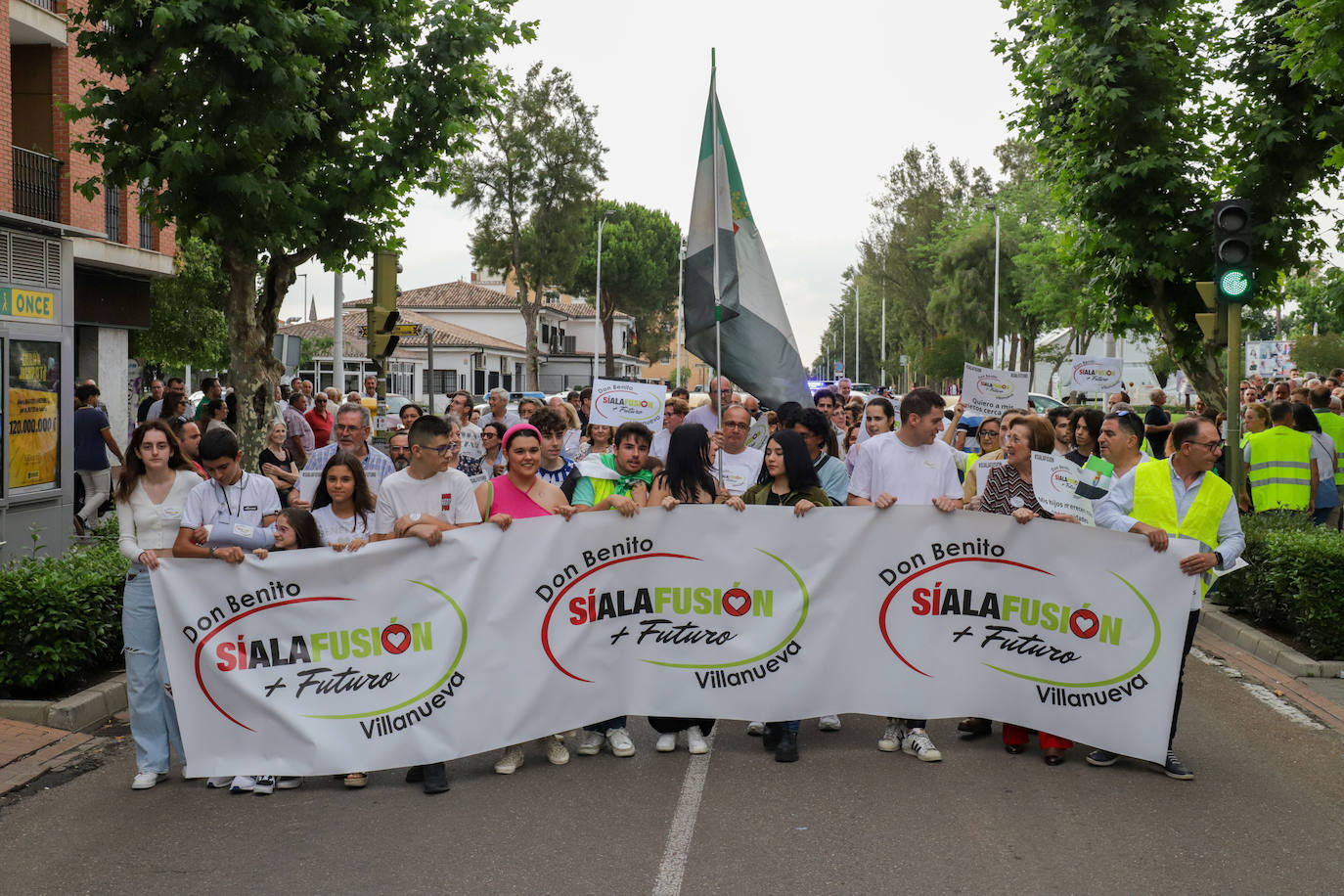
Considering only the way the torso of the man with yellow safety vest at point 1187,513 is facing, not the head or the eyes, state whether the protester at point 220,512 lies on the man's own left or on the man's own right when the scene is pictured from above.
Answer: on the man's own right

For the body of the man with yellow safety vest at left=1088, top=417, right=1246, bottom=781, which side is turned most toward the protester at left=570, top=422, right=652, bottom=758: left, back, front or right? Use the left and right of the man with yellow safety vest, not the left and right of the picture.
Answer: right

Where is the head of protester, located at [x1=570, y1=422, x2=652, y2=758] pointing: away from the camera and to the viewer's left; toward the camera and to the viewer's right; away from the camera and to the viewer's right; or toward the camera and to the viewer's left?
toward the camera and to the viewer's right

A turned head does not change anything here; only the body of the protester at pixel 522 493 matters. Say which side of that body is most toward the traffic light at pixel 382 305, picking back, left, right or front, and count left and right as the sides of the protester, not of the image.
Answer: back

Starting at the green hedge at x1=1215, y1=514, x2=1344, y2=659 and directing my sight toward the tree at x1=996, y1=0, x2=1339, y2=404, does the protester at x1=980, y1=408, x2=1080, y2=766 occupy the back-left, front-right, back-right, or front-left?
back-left

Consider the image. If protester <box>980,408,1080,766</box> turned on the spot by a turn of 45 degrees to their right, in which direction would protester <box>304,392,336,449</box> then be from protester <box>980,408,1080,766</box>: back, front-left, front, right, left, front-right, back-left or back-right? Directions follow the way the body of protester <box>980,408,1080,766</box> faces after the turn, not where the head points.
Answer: right

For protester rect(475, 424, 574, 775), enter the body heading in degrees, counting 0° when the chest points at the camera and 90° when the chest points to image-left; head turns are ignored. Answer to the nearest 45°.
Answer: approximately 0°

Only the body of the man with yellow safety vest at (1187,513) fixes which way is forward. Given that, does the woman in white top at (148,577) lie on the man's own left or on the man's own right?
on the man's own right
